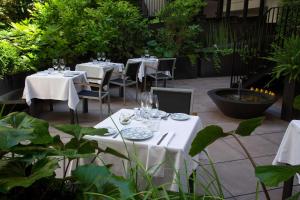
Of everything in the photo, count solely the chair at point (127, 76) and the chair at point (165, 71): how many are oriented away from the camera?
0

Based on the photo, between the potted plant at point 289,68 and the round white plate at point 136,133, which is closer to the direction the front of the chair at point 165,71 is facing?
the round white plate

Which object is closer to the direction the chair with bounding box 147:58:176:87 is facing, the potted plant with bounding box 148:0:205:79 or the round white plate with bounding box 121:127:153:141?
the round white plate

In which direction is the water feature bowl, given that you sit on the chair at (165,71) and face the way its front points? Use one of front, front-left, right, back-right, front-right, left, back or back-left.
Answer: left

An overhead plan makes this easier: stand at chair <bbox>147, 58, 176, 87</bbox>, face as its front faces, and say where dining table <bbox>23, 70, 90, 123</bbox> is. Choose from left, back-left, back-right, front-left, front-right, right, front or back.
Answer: front

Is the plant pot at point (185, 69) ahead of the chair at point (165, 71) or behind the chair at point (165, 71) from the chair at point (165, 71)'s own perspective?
behind

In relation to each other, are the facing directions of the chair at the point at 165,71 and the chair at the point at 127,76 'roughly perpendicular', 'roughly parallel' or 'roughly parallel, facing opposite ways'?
roughly parallel

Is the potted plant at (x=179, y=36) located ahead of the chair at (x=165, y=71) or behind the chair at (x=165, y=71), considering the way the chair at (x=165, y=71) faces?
behind

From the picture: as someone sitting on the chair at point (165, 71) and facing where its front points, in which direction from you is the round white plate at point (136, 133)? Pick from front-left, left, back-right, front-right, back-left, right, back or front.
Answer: front-left

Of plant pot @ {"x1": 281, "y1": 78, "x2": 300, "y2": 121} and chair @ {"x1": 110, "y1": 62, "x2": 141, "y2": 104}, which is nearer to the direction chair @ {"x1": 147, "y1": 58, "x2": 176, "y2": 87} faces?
the chair

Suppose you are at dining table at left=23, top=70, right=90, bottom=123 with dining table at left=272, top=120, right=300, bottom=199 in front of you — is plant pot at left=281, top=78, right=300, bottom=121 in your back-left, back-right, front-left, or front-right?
front-left
